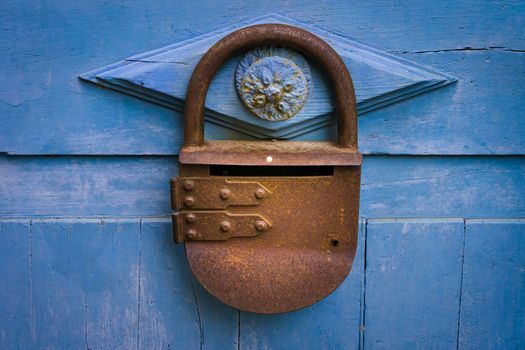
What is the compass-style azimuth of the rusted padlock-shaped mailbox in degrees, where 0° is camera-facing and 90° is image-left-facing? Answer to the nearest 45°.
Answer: approximately 0°
